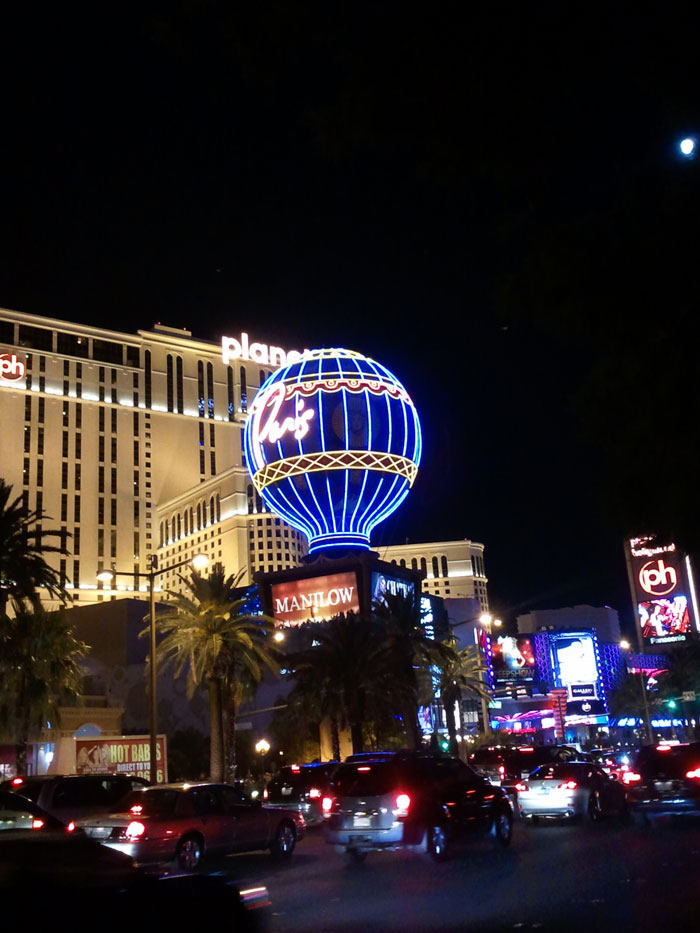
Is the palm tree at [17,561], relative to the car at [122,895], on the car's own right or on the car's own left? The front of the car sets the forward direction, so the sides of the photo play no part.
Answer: on the car's own left

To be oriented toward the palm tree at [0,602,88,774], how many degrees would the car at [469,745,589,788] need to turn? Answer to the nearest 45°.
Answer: approximately 135° to its left

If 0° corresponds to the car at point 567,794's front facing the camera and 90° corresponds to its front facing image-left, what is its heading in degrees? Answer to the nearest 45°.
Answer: approximately 225°

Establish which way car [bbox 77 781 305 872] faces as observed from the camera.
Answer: facing away from the viewer and to the right of the viewer

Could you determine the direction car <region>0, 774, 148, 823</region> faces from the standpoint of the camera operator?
facing away from the viewer and to the right of the viewer

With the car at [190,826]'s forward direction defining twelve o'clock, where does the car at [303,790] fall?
the car at [303,790] is roughly at 11 o'clock from the car at [190,826].

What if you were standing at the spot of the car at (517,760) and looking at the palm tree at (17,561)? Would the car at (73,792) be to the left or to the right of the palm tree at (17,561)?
left

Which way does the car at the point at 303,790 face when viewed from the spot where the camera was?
facing away from the viewer and to the right of the viewer

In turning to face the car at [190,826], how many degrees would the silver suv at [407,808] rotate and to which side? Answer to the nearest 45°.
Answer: approximately 135° to its left

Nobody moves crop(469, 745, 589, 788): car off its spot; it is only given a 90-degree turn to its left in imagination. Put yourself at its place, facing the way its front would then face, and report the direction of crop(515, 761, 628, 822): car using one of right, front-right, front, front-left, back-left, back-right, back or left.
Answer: back-left
